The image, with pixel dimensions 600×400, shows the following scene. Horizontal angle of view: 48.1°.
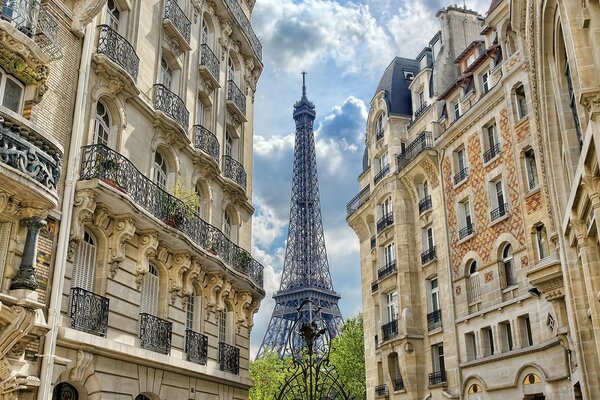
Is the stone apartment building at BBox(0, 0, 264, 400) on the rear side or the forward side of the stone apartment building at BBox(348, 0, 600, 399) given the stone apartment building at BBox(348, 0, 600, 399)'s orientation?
on the forward side

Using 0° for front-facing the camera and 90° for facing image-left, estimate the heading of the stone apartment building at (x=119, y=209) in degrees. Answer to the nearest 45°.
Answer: approximately 315°

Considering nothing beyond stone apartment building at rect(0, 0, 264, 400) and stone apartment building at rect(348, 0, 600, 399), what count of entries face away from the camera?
0

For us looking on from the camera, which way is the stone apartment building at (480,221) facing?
facing the viewer and to the left of the viewer

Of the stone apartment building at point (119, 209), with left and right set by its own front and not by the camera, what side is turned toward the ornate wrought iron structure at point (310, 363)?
front

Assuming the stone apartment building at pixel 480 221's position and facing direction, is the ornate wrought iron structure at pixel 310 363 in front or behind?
in front
